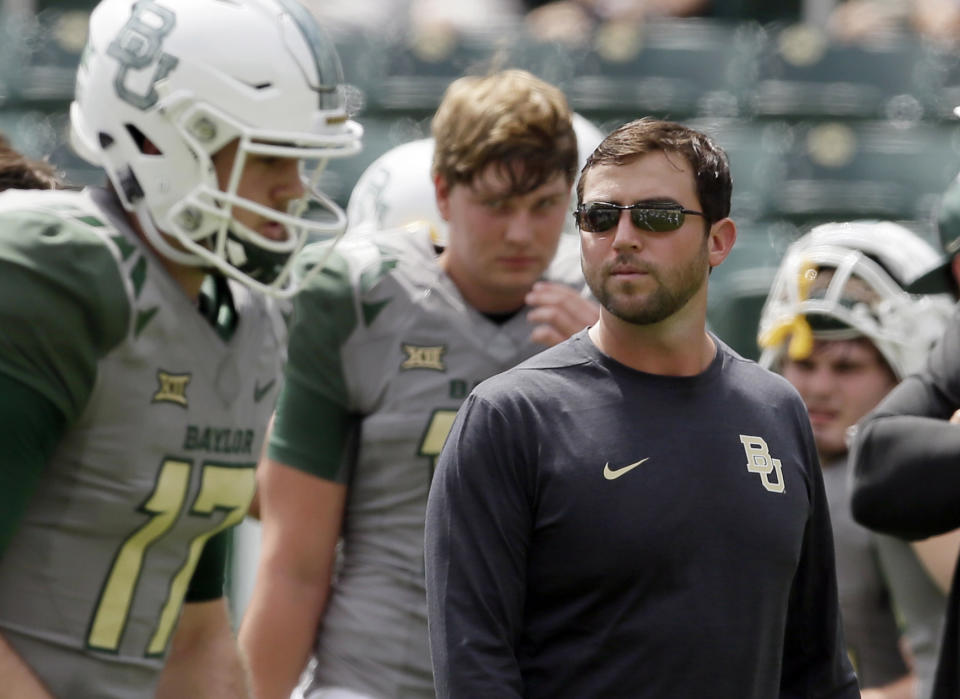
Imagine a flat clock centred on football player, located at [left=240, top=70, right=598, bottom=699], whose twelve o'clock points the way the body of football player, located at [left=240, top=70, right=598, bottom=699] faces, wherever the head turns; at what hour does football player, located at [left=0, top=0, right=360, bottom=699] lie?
football player, located at [left=0, top=0, right=360, bottom=699] is roughly at 3 o'clock from football player, located at [left=240, top=70, right=598, bottom=699].

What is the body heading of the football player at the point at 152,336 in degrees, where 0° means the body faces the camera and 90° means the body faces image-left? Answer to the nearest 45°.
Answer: approximately 315°

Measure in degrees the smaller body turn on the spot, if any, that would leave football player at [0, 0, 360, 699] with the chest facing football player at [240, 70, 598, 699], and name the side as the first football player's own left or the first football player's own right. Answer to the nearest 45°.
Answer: approximately 90° to the first football player's own left

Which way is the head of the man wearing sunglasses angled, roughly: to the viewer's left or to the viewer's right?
to the viewer's left

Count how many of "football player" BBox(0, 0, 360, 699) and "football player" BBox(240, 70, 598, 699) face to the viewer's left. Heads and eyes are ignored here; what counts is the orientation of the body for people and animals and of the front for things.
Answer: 0

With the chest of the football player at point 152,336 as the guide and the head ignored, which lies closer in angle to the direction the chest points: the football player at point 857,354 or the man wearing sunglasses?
the man wearing sunglasses

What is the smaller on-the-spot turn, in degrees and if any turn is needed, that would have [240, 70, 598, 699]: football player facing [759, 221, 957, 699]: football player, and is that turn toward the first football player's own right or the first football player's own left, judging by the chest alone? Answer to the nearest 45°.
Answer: approximately 90° to the first football player's own left

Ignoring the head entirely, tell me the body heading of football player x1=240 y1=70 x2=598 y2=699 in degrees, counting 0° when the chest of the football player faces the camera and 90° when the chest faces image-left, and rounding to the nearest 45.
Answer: approximately 315°

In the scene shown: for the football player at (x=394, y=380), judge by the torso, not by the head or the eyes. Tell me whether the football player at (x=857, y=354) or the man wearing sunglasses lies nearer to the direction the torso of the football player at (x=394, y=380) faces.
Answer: the man wearing sunglasses
